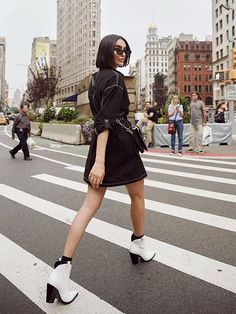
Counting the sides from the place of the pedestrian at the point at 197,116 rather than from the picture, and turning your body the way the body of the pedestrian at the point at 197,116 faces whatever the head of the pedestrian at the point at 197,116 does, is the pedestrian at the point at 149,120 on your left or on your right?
on your right

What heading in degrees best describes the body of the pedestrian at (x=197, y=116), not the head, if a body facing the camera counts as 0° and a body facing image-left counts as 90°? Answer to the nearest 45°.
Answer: approximately 45°

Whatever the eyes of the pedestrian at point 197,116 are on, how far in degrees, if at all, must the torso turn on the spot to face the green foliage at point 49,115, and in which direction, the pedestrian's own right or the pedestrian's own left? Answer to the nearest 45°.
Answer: approximately 90° to the pedestrian's own right
